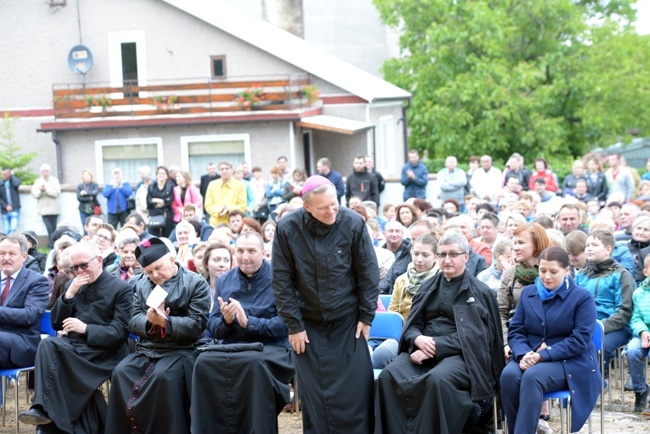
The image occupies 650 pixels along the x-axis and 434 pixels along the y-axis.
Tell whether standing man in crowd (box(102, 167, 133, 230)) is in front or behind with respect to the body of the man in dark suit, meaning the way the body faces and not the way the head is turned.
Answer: behind

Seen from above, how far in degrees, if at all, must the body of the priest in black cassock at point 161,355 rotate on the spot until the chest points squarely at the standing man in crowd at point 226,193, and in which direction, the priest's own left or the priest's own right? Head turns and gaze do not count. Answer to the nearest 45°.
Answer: approximately 135° to the priest's own right

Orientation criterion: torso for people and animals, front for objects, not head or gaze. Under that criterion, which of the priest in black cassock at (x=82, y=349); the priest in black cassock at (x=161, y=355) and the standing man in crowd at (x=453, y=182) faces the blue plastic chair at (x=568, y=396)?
the standing man in crowd

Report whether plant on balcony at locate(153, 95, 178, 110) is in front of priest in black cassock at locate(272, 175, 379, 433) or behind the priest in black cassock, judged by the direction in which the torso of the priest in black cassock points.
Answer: behind

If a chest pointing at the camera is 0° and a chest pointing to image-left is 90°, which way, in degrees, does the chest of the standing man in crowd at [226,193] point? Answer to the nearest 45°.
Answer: approximately 0°

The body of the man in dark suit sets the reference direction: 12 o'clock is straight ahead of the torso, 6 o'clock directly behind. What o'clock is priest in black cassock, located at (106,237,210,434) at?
The priest in black cassock is roughly at 9 o'clock from the man in dark suit.

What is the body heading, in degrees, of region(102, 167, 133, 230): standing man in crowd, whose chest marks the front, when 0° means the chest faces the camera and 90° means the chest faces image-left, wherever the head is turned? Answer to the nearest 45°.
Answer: approximately 0°

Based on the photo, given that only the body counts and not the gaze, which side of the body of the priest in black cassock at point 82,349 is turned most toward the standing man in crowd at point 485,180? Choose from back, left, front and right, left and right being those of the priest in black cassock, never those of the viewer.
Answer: back

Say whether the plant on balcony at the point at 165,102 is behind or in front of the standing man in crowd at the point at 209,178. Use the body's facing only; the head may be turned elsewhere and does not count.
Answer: behind

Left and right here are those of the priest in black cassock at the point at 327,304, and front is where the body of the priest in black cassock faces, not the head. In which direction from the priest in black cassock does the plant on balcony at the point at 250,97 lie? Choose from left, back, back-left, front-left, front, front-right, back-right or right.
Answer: back
